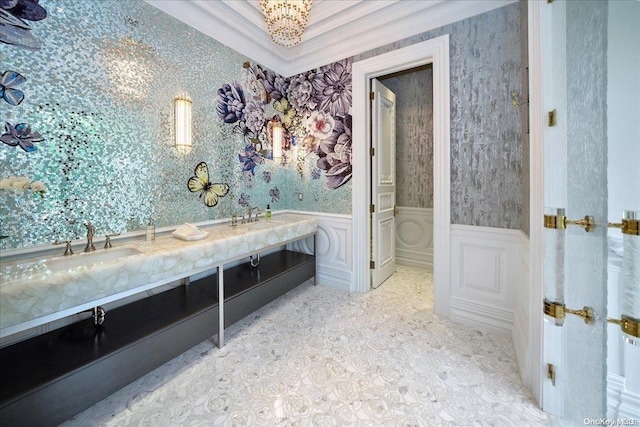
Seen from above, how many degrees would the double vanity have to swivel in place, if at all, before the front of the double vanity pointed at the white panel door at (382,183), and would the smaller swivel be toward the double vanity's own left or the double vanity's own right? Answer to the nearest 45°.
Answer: approximately 45° to the double vanity's own left

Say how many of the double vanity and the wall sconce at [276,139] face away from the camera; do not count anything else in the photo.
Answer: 0

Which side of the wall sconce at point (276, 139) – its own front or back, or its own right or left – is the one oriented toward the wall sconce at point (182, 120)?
right

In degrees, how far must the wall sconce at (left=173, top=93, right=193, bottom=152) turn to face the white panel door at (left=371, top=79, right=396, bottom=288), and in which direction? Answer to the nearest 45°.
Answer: approximately 45° to its left

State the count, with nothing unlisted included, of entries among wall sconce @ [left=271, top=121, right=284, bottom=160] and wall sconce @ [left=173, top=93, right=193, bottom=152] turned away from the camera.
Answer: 0

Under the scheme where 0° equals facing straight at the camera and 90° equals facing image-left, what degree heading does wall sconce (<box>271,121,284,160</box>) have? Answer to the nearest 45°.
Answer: approximately 315°

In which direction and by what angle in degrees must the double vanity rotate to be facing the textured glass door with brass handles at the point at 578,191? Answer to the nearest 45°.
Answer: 0° — it already faces it

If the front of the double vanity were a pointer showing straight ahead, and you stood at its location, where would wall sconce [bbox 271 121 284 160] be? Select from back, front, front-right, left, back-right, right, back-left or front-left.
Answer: left

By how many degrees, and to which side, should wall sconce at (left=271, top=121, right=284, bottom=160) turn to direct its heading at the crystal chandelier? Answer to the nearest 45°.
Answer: approximately 45° to its right

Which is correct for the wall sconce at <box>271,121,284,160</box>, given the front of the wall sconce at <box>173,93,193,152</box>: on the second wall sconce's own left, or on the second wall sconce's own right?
on the second wall sconce's own left

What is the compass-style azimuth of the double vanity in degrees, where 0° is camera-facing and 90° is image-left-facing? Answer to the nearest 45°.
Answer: approximately 315°
